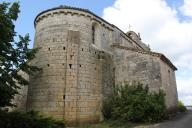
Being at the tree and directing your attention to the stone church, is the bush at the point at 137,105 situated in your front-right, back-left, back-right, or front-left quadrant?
front-right

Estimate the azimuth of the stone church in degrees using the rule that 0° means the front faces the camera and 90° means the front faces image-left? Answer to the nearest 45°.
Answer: approximately 225°

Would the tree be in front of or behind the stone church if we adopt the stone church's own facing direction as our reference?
behind
